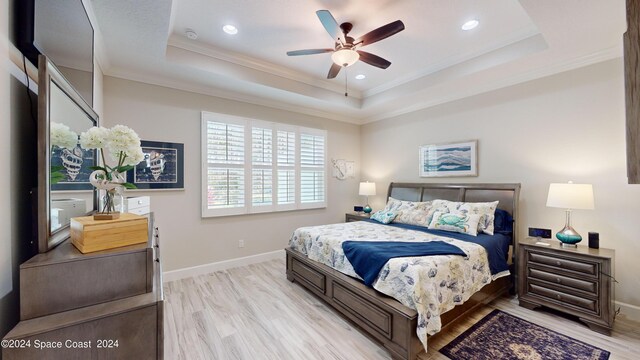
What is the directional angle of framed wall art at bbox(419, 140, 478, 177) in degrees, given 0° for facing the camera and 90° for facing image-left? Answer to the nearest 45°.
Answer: approximately 45°

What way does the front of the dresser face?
to the viewer's right

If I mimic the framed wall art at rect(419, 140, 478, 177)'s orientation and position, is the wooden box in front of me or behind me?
in front

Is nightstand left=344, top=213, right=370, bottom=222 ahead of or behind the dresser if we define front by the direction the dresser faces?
ahead

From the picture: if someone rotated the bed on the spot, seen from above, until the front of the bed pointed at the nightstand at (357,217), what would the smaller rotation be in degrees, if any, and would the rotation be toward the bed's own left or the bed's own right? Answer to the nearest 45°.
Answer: approximately 135° to the bed's own right

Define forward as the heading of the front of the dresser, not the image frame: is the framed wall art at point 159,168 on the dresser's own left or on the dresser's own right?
on the dresser's own left

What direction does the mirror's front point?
to the viewer's right

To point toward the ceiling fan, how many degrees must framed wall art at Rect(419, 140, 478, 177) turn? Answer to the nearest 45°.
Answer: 0° — it already faces it

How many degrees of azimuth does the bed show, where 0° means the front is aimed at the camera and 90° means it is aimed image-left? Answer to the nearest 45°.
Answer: approximately 45°

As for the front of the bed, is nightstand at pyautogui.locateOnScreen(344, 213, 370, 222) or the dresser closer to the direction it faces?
the dresser
